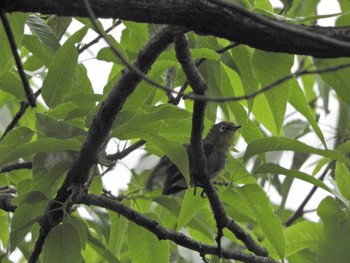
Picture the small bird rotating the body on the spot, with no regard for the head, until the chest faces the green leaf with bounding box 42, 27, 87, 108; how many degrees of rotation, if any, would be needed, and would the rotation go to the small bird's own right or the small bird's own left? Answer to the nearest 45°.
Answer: approximately 135° to the small bird's own right

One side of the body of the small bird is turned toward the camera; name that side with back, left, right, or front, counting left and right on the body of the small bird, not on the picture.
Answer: right
